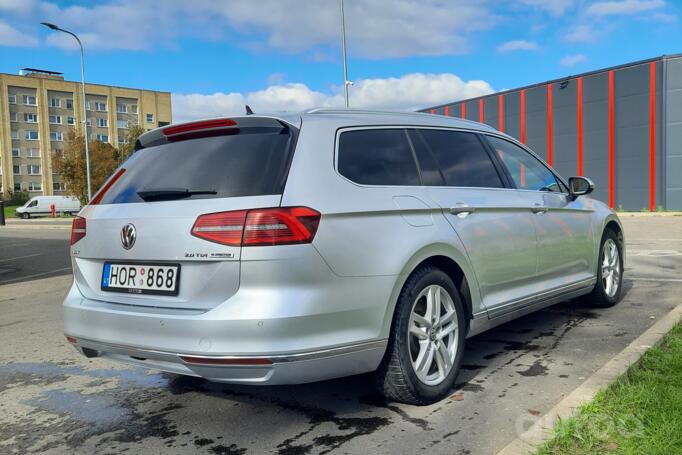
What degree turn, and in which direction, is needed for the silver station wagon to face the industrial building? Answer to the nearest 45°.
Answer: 0° — it already faces it

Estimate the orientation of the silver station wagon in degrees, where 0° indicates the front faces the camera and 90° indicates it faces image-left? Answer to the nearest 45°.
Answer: approximately 225°
